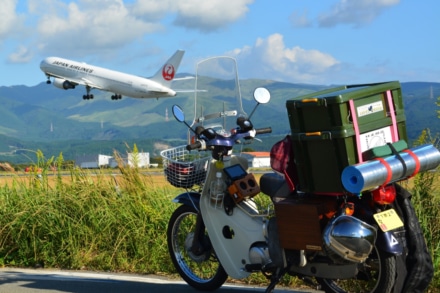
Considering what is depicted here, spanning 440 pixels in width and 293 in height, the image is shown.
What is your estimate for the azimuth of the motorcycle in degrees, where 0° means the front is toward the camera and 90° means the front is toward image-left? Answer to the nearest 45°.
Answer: approximately 135°
